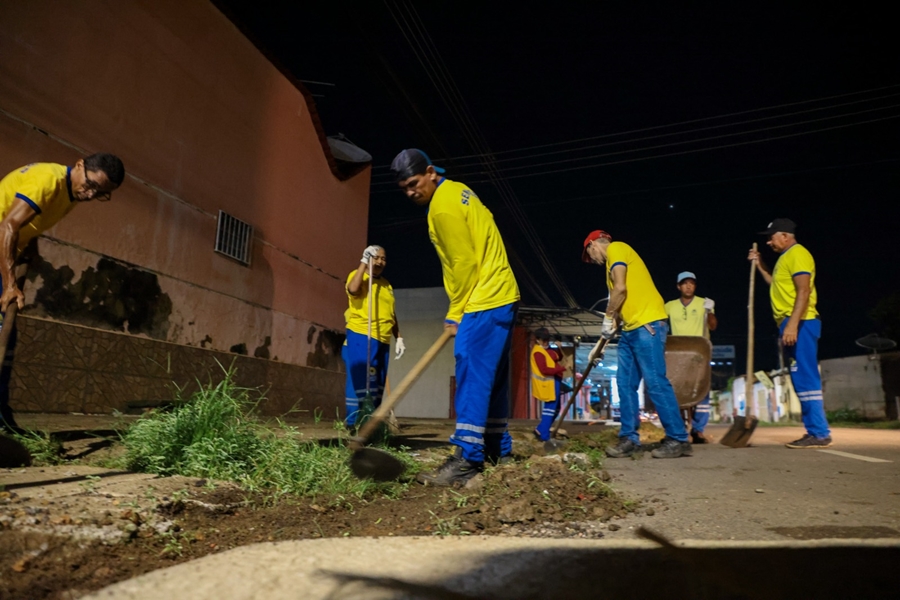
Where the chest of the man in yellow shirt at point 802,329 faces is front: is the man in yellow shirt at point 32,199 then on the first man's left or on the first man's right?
on the first man's left

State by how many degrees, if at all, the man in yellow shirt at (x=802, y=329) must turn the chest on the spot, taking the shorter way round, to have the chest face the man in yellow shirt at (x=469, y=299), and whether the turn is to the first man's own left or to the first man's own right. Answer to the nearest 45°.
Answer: approximately 45° to the first man's own left

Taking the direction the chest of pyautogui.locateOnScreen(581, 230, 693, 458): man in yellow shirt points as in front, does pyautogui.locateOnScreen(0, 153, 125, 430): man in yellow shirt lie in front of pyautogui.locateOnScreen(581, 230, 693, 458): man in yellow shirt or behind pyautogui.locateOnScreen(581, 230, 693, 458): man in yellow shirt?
in front

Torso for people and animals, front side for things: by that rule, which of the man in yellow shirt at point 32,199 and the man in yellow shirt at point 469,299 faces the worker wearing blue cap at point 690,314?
the man in yellow shirt at point 32,199

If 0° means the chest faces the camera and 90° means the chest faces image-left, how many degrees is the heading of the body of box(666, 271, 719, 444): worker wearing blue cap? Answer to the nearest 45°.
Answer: approximately 0°

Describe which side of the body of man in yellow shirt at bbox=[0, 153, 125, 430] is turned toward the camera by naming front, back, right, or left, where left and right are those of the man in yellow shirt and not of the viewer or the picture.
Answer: right

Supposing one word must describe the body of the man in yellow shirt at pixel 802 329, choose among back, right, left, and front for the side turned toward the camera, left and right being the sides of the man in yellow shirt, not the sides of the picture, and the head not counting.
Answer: left

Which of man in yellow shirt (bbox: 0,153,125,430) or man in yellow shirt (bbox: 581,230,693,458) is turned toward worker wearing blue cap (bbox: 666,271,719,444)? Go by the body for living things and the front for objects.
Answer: man in yellow shirt (bbox: 0,153,125,430)

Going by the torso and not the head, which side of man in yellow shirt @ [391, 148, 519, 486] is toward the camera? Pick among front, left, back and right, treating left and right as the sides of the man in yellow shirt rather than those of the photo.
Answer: left

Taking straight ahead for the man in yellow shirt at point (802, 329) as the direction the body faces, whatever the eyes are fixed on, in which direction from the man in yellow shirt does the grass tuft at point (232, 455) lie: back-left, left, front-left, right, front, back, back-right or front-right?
front-left

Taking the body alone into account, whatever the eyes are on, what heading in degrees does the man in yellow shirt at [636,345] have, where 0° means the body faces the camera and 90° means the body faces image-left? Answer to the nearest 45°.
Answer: approximately 90°

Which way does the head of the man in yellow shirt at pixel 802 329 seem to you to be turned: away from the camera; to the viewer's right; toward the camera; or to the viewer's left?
to the viewer's left

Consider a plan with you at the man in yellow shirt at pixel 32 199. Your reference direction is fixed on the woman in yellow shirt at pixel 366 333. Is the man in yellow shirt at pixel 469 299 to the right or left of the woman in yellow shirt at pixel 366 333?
right

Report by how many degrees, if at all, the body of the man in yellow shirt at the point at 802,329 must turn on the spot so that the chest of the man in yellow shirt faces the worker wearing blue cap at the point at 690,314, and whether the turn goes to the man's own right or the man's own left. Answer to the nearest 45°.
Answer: approximately 45° to the man's own right

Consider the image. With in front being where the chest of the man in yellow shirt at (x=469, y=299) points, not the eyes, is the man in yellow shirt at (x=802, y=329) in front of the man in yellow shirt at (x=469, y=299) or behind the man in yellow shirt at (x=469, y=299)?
behind

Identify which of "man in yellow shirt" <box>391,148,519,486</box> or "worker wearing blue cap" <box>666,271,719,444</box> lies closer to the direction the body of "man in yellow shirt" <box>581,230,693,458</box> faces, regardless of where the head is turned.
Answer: the man in yellow shirt

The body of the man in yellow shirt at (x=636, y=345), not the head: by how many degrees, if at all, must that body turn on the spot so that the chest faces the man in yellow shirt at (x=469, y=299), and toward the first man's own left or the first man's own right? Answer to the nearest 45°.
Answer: approximately 45° to the first man's own left
